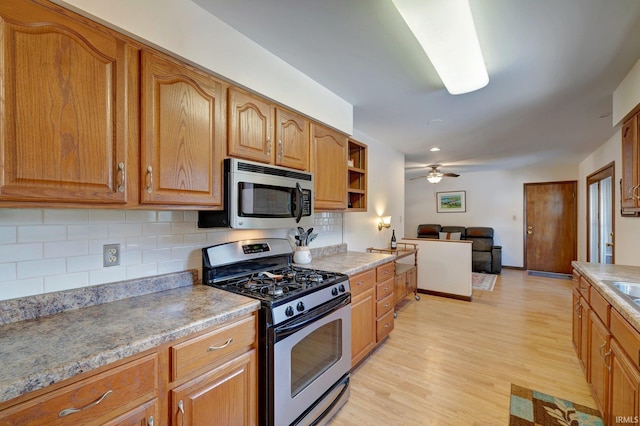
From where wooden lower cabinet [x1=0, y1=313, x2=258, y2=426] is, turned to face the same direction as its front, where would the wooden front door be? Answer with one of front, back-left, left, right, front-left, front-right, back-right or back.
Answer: front-left

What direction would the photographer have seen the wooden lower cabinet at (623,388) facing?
facing to the left of the viewer

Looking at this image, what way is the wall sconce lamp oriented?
to the viewer's right

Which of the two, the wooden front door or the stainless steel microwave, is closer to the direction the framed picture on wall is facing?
the stainless steel microwave

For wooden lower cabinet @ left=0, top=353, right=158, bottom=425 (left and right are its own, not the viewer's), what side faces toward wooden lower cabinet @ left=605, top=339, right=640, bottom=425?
front

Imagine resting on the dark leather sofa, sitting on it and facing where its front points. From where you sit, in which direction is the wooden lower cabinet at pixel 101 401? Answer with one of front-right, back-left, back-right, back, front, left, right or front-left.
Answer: front

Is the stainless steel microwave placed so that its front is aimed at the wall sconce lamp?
no

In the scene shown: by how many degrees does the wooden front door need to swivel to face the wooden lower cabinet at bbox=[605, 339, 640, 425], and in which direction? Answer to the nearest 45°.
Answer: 0° — it already faces it

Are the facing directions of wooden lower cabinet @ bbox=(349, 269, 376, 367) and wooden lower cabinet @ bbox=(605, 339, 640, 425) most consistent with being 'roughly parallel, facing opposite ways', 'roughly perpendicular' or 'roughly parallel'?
roughly parallel, facing opposite ways

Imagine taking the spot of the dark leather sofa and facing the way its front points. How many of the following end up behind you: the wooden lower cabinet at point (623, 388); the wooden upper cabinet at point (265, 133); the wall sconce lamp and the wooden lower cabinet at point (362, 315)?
0

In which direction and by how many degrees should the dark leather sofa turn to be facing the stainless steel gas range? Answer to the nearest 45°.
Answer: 0° — it already faces it

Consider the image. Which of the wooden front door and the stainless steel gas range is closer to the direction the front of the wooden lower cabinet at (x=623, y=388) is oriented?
the stainless steel gas range

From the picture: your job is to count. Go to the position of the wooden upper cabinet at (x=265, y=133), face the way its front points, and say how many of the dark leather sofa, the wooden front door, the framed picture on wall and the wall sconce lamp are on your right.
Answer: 0

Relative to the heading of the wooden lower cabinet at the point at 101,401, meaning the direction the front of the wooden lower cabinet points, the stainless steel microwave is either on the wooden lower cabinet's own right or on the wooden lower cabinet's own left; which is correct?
on the wooden lower cabinet's own left

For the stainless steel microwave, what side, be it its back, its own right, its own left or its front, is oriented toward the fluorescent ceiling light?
front

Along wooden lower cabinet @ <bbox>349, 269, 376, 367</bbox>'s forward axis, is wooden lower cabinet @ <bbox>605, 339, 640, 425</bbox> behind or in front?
in front

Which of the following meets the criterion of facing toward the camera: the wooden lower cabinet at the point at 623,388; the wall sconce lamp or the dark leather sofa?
the dark leather sofa

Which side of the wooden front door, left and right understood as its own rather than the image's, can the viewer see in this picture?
front
